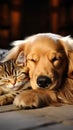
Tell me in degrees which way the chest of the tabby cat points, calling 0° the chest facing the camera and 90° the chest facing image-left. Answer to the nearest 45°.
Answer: approximately 0°
